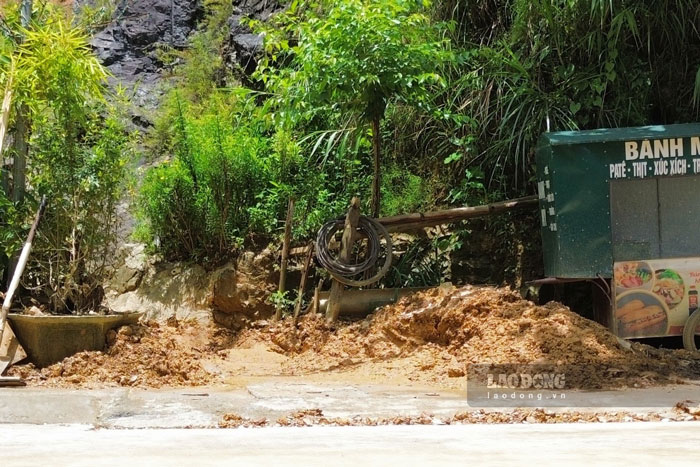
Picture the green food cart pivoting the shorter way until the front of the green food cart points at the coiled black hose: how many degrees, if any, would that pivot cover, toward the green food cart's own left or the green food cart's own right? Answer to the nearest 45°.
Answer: approximately 90° to the green food cart's own right

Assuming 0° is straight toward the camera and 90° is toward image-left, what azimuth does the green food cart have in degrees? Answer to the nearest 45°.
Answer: approximately 0°

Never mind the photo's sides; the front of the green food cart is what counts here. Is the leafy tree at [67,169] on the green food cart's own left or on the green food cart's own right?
on the green food cart's own right

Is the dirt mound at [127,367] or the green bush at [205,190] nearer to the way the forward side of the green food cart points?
the dirt mound

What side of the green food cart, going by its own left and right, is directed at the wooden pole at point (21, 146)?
right

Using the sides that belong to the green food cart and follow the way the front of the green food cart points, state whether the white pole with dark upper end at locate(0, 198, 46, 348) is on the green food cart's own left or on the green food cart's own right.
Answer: on the green food cart's own right

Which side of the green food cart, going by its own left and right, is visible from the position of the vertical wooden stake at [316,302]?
right

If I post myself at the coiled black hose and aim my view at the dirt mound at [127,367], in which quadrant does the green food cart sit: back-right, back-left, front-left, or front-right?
back-left

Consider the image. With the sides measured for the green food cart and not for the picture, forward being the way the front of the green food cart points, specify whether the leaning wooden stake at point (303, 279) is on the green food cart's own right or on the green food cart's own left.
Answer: on the green food cart's own right

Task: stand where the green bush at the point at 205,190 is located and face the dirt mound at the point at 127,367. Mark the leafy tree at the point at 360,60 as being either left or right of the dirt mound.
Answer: left
